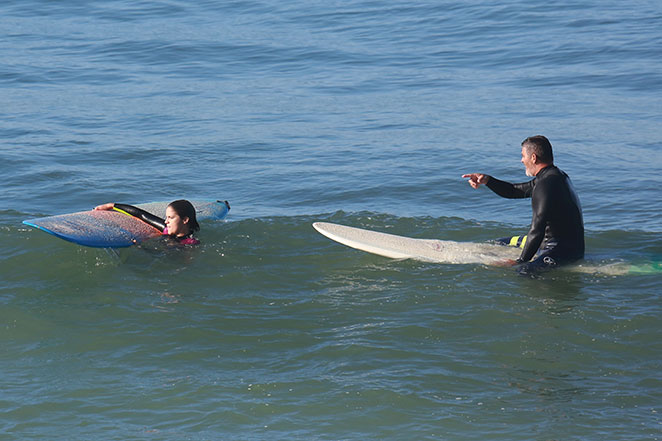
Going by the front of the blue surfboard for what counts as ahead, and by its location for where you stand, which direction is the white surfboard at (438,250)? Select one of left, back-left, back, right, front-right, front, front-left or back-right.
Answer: back

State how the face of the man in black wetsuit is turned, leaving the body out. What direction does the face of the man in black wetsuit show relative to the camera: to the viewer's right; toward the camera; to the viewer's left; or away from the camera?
to the viewer's left

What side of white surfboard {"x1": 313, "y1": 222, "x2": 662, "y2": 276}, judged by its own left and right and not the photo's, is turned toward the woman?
front

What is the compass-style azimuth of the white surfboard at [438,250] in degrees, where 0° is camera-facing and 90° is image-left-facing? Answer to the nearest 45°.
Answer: approximately 90°

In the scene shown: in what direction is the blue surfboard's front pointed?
to the viewer's left

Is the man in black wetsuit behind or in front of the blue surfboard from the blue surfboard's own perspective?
behind

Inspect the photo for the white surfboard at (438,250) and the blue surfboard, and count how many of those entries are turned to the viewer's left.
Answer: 2
